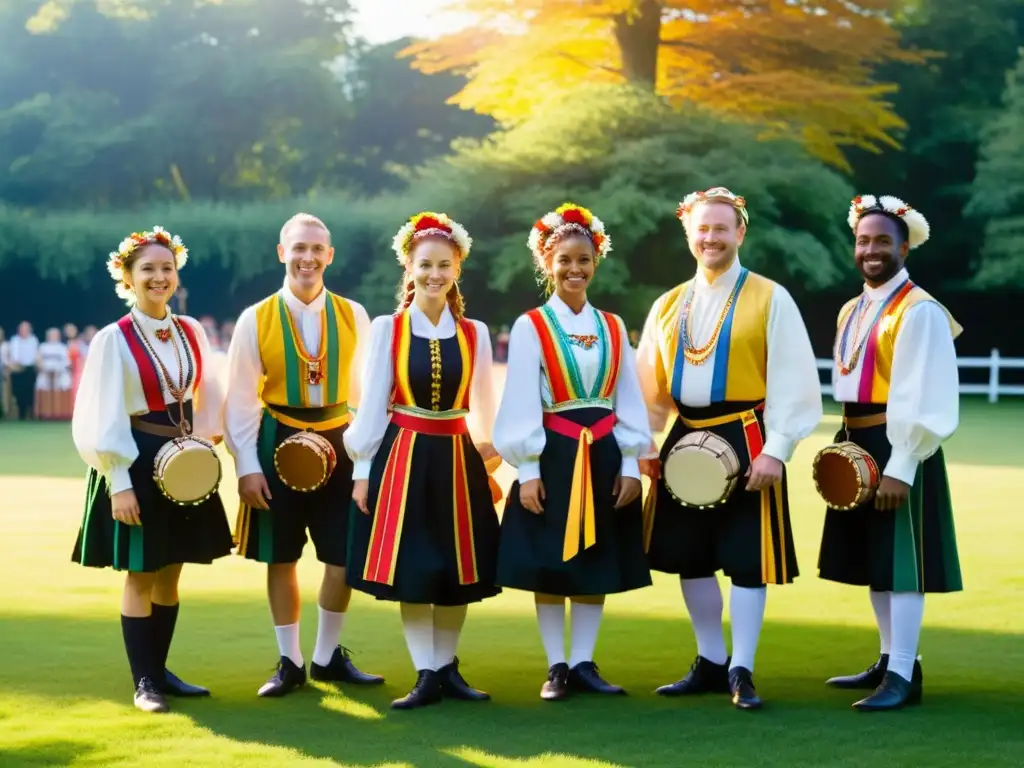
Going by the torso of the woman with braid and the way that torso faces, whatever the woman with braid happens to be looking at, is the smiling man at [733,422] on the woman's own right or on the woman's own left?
on the woman's own left

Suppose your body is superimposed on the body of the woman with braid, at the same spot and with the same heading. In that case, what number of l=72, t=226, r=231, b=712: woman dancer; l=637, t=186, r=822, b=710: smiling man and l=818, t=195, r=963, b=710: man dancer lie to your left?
2

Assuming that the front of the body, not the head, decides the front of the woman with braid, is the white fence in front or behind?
behind

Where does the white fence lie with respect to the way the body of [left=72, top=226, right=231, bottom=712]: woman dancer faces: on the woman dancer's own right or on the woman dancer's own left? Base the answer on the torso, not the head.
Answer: on the woman dancer's own left

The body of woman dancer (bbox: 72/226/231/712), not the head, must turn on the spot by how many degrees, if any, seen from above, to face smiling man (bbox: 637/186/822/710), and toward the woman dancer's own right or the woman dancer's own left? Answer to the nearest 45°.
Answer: approximately 45° to the woman dancer's own left

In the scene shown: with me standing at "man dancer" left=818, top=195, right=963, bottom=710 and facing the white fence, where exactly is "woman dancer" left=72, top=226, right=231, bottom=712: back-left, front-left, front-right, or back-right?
back-left

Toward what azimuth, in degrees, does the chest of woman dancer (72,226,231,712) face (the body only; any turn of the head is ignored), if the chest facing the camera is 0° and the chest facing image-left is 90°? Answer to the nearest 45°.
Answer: approximately 315°

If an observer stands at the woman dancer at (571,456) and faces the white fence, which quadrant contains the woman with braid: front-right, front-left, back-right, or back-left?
back-left

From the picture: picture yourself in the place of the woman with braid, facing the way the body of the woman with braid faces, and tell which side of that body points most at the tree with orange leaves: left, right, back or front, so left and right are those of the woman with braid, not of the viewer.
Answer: back

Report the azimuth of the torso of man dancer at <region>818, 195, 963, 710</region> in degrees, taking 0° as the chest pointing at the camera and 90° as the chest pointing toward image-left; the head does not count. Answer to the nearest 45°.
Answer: approximately 45°

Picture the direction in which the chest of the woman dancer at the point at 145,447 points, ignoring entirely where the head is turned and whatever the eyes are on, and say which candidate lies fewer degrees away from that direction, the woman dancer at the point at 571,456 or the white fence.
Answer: the woman dancer
